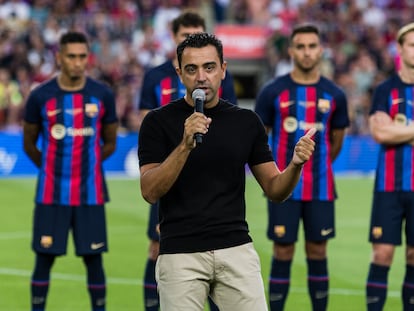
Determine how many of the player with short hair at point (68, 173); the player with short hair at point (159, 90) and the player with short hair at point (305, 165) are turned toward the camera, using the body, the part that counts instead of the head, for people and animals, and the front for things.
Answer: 3

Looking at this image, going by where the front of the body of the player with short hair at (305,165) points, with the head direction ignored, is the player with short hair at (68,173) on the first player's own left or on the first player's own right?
on the first player's own right

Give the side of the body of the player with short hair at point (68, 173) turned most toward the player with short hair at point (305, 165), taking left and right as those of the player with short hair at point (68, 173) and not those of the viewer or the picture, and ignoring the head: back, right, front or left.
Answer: left

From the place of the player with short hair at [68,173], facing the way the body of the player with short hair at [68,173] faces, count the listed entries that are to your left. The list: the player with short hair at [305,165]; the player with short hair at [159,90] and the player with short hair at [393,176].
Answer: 3

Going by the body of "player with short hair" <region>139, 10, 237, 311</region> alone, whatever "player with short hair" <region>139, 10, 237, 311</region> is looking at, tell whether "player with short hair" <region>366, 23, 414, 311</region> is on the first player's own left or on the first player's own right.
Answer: on the first player's own left

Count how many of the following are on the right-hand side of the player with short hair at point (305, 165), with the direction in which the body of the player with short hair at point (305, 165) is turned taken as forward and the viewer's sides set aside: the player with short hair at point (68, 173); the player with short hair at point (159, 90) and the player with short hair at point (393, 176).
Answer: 2

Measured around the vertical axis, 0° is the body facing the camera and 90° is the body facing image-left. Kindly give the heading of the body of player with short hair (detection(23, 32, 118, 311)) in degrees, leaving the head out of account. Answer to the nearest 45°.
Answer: approximately 0°

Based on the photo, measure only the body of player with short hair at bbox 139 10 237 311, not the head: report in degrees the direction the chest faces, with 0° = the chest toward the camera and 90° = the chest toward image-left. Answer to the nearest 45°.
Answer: approximately 0°

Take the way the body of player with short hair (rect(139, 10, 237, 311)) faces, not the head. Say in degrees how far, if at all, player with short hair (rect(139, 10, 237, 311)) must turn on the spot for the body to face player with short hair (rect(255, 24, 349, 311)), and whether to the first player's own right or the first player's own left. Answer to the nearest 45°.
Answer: approximately 90° to the first player's own left
